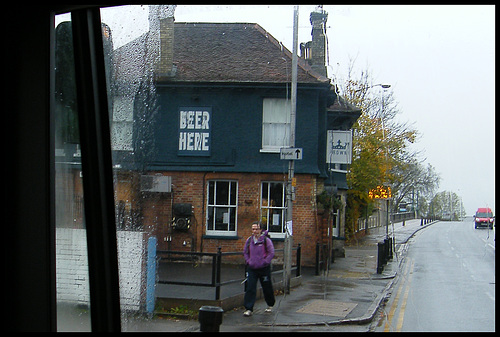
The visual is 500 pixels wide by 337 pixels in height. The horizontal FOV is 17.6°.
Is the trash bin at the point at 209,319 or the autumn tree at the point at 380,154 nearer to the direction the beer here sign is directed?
the trash bin

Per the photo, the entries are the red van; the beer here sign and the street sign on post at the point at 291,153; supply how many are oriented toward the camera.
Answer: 3

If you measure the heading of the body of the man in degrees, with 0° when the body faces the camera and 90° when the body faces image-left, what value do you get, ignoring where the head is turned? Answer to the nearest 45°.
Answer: approximately 45°

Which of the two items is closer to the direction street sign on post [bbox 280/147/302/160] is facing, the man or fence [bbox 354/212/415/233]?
the man
